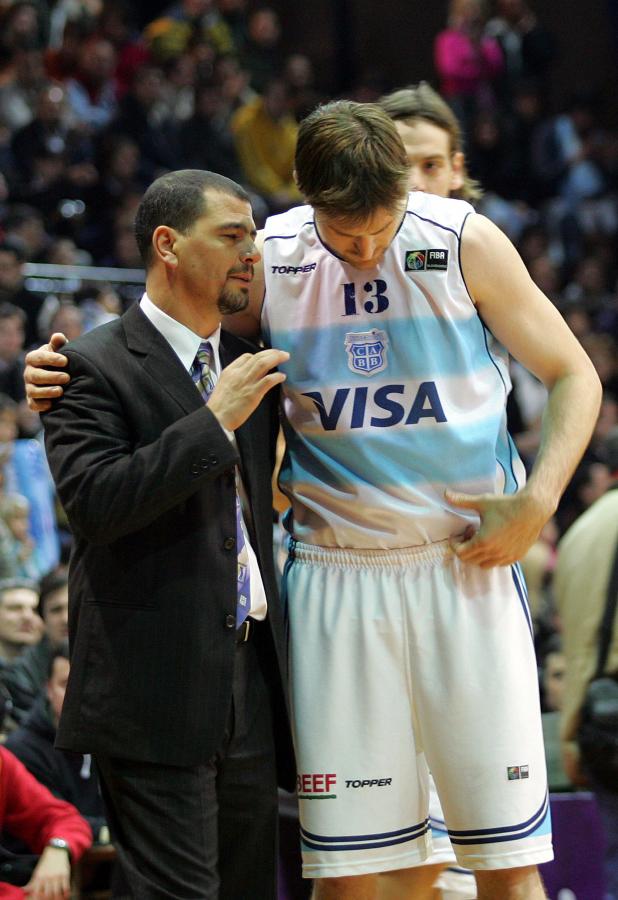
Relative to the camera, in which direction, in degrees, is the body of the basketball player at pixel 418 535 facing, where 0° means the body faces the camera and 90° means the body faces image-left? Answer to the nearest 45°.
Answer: approximately 0°

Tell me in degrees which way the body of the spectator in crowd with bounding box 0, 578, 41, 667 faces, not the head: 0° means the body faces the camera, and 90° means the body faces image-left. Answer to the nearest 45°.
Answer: approximately 315°

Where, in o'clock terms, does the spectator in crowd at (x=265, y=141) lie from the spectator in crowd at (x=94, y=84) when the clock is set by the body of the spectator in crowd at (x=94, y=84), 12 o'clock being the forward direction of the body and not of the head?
the spectator in crowd at (x=265, y=141) is roughly at 9 o'clock from the spectator in crowd at (x=94, y=84).

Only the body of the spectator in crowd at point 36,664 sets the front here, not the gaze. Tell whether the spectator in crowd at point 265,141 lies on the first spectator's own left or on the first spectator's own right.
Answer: on the first spectator's own left

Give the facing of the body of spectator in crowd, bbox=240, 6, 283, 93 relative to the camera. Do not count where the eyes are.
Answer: toward the camera

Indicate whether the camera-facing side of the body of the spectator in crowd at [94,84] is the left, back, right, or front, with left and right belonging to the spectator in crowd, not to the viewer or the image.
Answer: front

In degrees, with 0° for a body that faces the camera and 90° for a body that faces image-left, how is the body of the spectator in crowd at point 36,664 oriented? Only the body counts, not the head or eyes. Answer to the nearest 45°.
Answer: approximately 315°

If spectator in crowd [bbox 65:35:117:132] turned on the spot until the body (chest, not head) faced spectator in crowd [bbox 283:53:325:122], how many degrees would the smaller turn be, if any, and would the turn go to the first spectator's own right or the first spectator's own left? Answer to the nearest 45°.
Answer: approximately 90° to the first spectator's own left

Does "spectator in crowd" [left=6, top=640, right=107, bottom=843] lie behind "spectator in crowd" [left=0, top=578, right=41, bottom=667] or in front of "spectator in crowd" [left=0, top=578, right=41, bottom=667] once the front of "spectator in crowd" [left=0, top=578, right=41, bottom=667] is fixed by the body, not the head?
in front

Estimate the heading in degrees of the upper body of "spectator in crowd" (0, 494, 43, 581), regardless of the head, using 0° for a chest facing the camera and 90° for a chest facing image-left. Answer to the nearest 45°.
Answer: approximately 315°

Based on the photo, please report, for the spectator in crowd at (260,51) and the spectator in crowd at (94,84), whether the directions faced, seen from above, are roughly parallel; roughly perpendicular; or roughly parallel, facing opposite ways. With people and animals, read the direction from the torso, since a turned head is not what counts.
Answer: roughly parallel

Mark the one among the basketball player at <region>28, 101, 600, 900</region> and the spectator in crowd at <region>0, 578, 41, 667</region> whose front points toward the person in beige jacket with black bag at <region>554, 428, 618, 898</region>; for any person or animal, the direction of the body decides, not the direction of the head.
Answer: the spectator in crowd at <region>0, 578, 41, 667</region>

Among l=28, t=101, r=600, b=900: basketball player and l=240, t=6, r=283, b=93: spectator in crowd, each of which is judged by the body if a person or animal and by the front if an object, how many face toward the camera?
2
